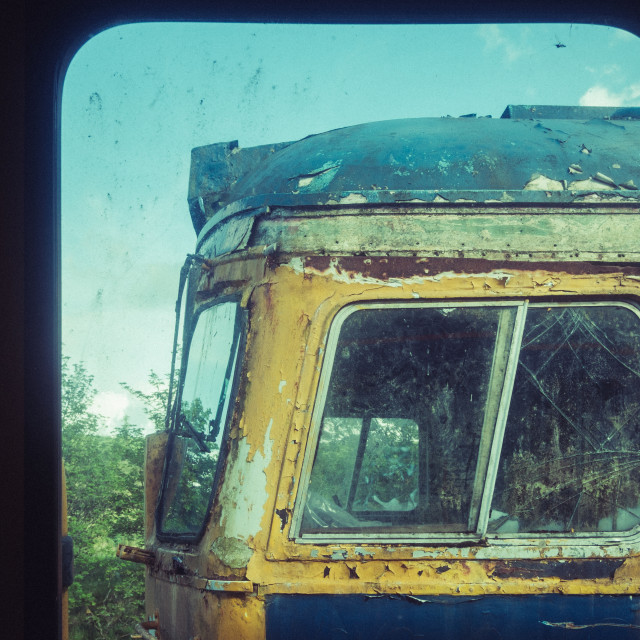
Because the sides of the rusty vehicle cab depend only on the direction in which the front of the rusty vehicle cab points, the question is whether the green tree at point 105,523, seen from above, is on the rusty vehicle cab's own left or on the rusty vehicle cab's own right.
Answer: on the rusty vehicle cab's own right
